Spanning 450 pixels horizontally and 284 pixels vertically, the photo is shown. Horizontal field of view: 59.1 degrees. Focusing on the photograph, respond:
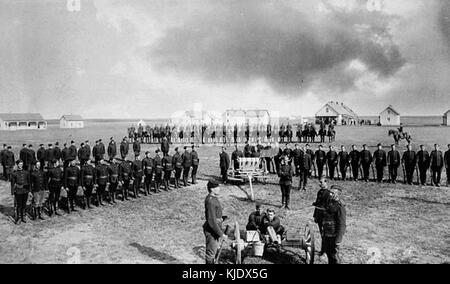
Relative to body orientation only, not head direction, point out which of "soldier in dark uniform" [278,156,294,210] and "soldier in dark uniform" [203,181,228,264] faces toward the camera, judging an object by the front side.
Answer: "soldier in dark uniform" [278,156,294,210]

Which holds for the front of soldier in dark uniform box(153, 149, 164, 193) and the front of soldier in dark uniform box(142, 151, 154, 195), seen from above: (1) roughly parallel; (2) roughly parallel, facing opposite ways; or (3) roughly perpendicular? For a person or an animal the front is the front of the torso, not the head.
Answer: roughly parallel

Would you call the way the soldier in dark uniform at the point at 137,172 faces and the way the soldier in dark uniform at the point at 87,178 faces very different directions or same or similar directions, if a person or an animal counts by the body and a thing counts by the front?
same or similar directions

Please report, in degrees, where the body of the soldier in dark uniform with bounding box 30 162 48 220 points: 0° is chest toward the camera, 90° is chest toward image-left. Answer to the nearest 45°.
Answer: approximately 315°

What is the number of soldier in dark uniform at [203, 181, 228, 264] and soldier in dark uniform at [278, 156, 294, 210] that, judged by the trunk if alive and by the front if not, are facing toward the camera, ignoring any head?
1

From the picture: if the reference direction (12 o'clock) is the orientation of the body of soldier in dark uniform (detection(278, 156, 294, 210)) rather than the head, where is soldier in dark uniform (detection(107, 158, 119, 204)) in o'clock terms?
soldier in dark uniform (detection(107, 158, 119, 204)) is roughly at 3 o'clock from soldier in dark uniform (detection(278, 156, 294, 210)).

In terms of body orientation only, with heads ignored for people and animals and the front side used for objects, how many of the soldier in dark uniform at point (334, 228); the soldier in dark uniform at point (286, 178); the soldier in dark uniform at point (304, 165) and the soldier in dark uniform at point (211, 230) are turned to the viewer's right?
1

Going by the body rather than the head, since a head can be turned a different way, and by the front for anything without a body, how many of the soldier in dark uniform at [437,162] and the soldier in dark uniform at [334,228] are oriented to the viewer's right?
0

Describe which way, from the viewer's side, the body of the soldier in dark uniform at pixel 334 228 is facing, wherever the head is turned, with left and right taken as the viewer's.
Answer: facing the viewer and to the left of the viewer

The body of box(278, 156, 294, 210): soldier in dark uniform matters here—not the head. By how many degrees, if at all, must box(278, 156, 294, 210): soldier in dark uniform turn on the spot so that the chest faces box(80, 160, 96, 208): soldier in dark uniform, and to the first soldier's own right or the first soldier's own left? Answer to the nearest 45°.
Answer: approximately 90° to the first soldier's own right

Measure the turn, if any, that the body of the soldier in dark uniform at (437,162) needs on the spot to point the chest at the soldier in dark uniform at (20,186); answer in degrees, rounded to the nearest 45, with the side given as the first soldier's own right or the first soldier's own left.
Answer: approximately 45° to the first soldier's own right

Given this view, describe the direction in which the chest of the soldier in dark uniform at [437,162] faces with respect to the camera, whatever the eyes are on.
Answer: toward the camera

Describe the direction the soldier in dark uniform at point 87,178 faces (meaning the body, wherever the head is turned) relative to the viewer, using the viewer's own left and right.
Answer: facing the viewer and to the right of the viewer

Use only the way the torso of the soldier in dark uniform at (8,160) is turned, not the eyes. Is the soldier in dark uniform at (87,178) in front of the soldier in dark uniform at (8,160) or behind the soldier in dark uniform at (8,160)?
in front

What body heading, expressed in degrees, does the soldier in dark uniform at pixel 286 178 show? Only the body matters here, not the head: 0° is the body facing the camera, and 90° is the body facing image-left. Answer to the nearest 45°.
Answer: approximately 0°

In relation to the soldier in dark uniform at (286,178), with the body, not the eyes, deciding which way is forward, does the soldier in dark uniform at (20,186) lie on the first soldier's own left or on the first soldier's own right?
on the first soldier's own right

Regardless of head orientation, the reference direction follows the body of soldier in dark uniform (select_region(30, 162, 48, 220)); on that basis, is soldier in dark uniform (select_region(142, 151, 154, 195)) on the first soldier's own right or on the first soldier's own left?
on the first soldier's own left

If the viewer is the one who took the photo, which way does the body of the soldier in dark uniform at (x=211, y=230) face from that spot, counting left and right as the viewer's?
facing to the right of the viewer
